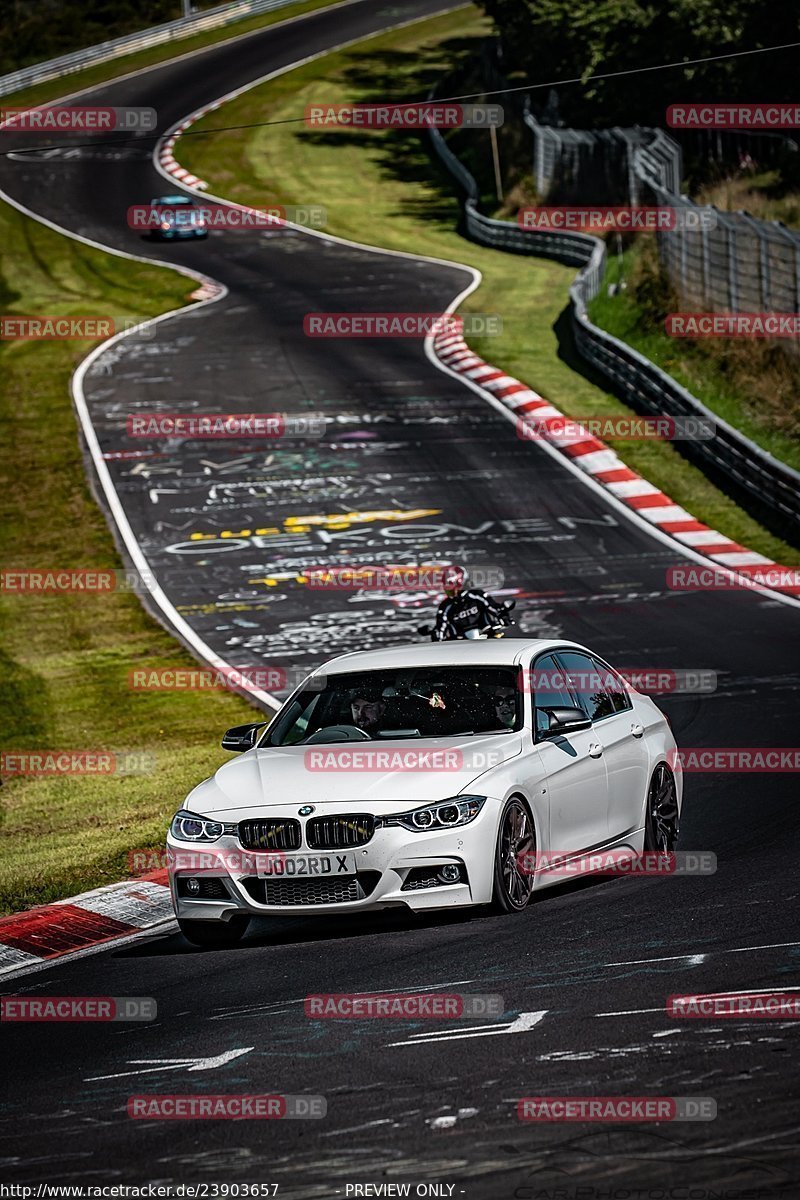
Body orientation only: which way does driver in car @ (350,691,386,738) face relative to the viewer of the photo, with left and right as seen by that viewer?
facing the viewer and to the left of the viewer

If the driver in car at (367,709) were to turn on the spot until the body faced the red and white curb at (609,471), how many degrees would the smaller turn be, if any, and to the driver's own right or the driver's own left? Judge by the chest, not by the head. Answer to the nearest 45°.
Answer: approximately 135° to the driver's own right

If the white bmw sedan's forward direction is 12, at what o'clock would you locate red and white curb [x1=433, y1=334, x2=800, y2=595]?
The red and white curb is roughly at 5 o'clock from the white bmw sedan.

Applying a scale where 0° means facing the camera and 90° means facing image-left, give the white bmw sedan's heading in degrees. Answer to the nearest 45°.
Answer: approximately 45°

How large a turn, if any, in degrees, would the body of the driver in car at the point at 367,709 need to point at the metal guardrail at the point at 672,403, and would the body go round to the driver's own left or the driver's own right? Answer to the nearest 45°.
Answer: approximately 135° to the driver's own right

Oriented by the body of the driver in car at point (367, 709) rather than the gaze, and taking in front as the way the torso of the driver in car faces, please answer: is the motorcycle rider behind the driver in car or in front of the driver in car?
behind

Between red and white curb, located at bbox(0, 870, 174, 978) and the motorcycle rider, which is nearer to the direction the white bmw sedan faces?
the red and white curb
